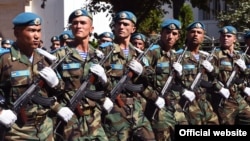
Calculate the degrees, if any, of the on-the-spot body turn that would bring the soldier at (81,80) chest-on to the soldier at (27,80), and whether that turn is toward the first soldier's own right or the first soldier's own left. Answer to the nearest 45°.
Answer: approximately 45° to the first soldier's own right

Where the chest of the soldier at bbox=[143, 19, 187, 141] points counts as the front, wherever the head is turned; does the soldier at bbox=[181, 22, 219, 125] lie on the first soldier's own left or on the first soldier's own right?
on the first soldier's own left

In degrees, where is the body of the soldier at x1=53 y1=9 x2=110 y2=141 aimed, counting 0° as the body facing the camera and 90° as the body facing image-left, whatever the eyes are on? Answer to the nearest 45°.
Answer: approximately 0°

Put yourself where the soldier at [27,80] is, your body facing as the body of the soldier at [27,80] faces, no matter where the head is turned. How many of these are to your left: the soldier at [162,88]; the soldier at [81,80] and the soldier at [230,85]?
3

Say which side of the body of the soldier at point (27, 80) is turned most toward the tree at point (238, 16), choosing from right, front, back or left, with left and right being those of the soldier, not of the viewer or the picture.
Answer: left

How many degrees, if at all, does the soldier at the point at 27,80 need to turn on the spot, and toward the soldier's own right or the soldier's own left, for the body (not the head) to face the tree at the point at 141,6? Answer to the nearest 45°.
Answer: approximately 135° to the soldier's own left

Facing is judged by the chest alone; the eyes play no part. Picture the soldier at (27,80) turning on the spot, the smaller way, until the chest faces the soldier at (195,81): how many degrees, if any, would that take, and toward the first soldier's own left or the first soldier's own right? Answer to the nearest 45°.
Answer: approximately 90° to the first soldier's own left

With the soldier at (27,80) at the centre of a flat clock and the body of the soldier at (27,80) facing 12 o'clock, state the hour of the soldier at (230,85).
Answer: the soldier at (230,85) is roughly at 9 o'clock from the soldier at (27,80).
